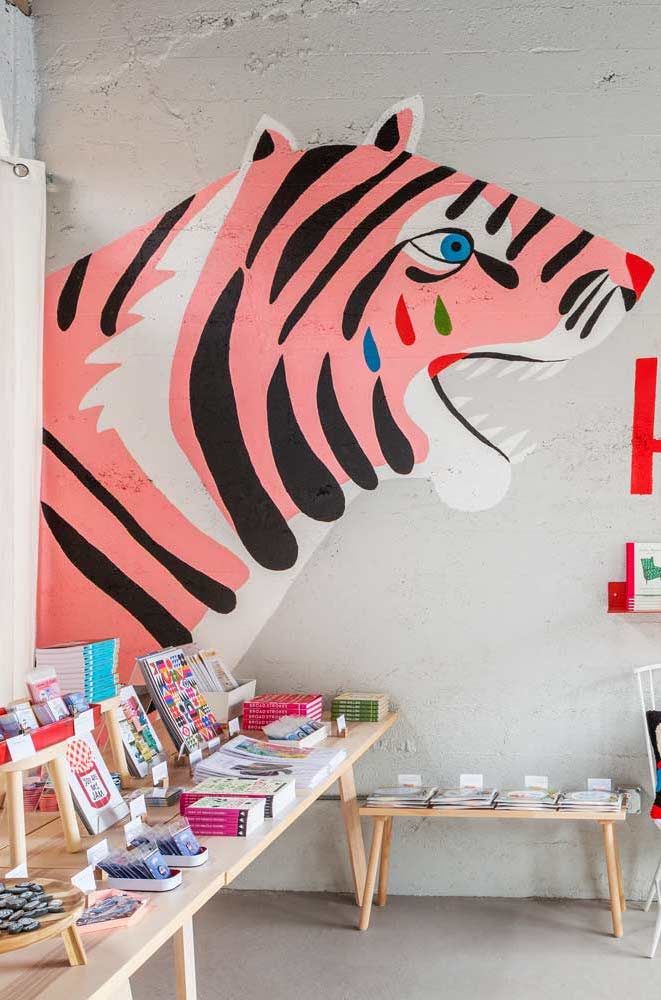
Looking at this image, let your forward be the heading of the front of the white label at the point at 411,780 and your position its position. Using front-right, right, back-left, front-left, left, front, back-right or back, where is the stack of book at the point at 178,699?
front-right

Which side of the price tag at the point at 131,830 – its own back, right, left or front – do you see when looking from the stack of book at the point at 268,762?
left

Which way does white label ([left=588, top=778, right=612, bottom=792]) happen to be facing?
toward the camera

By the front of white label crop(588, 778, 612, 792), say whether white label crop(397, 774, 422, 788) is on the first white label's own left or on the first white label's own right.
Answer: on the first white label's own right

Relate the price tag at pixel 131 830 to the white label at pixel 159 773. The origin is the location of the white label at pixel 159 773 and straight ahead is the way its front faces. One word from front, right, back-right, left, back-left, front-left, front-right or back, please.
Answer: front-right

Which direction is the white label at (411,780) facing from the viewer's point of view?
toward the camera

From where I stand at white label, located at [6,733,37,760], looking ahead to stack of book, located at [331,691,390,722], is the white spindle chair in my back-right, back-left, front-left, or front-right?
front-right

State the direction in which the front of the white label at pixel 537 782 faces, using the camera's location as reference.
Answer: facing the viewer

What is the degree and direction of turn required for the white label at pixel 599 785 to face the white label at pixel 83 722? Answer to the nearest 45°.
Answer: approximately 45° to its right

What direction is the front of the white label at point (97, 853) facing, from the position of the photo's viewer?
facing the viewer and to the right of the viewer

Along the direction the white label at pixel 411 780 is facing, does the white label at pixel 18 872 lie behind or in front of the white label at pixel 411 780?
in front
